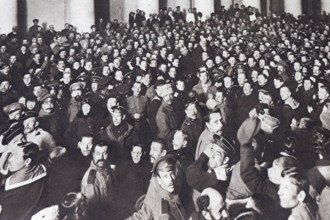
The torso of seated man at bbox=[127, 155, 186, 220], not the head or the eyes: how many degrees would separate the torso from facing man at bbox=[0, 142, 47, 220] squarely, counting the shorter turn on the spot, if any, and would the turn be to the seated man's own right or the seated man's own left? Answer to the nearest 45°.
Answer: approximately 135° to the seated man's own right

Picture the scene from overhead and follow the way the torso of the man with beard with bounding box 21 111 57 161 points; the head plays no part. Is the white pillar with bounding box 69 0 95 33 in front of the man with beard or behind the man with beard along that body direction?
behind

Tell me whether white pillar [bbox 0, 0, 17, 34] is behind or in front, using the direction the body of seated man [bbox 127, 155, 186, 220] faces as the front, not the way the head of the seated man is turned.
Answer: behind

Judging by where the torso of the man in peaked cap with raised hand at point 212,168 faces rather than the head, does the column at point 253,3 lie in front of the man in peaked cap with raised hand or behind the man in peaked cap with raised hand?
behind

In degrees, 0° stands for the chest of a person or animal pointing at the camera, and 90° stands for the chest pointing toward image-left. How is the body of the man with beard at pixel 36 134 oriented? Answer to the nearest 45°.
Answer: approximately 45°

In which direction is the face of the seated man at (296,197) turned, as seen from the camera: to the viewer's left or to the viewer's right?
to the viewer's left
